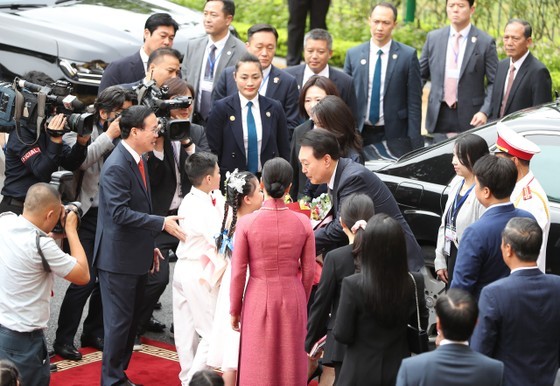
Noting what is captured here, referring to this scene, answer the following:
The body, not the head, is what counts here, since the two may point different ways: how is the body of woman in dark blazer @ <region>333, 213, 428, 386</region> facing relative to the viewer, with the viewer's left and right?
facing away from the viewer

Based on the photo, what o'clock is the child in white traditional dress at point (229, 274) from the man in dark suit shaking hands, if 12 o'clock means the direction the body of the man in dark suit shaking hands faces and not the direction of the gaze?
The child in white traditional dress is roughly at 1 o'clock from the man in dark suit shaking hands.

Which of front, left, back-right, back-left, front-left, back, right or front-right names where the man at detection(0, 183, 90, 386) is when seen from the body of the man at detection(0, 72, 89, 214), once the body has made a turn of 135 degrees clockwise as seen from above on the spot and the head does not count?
front-left

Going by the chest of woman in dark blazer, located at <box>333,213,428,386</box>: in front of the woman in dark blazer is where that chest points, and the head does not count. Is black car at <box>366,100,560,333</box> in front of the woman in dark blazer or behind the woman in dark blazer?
in front

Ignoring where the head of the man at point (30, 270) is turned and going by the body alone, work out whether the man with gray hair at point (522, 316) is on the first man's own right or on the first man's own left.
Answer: on the first man's own right

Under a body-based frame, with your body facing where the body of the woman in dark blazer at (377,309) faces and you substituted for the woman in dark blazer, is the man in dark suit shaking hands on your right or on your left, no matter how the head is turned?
on your left

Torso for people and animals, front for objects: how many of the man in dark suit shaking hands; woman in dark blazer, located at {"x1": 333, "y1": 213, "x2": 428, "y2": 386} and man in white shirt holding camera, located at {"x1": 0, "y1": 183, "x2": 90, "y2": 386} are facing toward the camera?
0

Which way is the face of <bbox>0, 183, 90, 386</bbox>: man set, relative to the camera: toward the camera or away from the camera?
away from the camera

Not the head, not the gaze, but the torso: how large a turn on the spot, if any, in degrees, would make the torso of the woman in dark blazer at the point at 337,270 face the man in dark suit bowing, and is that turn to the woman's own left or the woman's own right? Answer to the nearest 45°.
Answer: approximately 45° to the woman's own right

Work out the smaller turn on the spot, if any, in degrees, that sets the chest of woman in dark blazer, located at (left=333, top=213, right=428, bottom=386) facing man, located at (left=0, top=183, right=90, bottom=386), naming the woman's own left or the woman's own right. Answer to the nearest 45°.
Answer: approximately 90° to the woman's own left

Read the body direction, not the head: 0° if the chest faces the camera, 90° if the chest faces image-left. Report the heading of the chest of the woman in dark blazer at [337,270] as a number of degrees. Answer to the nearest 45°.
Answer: approximately 135°

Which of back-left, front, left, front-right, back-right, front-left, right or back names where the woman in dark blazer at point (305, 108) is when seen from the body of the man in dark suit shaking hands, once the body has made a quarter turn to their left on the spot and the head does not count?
front-right

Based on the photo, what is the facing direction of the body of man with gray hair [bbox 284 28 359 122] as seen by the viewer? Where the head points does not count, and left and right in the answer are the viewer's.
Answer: facing the viewer

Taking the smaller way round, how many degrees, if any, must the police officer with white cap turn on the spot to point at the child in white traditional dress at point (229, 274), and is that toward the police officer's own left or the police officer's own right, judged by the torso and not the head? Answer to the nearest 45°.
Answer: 0° — they already face them

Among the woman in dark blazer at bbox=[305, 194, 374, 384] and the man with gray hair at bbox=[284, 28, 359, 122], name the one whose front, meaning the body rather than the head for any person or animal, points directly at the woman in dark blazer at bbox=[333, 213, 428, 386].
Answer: the man with gray hair

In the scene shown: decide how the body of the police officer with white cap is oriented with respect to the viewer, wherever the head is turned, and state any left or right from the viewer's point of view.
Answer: facing to the left of the viewer

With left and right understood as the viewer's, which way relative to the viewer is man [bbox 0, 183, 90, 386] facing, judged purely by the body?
facing away from the viewer and to the right of the viewer
